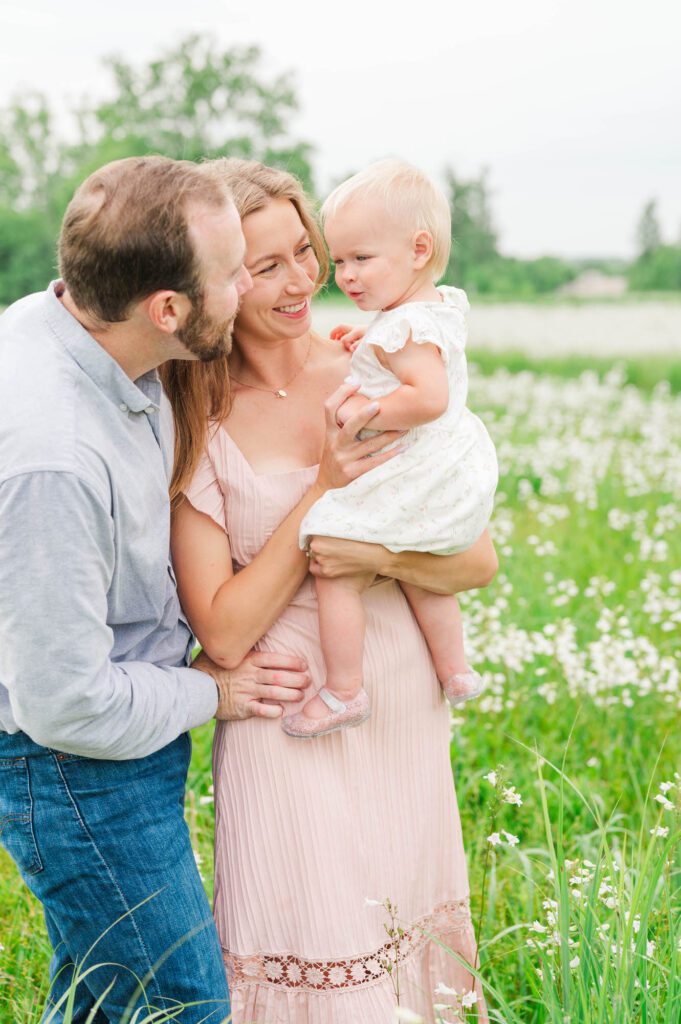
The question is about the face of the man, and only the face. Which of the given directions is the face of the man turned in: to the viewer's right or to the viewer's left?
to the viewer's right

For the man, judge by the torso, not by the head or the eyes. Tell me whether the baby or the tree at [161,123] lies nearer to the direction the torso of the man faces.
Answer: the baby

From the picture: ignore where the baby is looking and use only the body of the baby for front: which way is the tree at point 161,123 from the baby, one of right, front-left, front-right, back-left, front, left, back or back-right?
right

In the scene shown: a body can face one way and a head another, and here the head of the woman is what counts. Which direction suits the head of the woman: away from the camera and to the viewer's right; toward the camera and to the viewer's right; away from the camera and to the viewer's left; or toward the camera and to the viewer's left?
toward the camera and to the viewer's right

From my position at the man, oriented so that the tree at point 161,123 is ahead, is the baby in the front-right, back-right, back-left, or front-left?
front-right

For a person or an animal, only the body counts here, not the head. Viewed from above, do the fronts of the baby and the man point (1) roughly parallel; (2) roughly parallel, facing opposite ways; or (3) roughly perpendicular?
roughly parallel, facing opposite ways

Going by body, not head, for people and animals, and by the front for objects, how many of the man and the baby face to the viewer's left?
1

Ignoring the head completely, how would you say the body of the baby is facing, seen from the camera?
to the viewer's left

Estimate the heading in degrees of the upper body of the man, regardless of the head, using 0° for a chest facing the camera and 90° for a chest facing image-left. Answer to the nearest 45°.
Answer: approximately 270°
